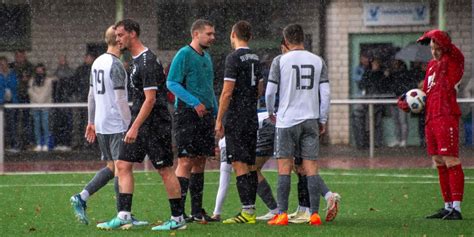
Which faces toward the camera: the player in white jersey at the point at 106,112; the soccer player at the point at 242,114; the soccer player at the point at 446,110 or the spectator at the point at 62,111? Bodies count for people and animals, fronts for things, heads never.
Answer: the spectator

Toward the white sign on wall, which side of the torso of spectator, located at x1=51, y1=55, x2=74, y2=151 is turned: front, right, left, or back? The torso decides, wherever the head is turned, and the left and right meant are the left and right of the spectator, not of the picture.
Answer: left

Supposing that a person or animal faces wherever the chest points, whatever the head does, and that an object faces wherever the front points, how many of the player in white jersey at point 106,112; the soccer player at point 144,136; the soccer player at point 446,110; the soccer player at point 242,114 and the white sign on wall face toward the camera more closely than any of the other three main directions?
1

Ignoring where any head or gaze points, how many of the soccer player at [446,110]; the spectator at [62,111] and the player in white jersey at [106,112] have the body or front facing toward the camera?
1

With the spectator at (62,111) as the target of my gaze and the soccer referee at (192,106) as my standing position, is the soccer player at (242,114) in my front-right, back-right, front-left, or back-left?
back-right

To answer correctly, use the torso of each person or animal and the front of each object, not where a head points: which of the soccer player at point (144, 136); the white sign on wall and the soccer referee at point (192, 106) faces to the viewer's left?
the soccer player at point (144, 136)

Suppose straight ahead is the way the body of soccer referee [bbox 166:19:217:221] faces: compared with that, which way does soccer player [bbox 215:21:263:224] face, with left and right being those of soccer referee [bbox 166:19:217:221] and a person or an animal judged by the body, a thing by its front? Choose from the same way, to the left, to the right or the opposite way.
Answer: the opposite way

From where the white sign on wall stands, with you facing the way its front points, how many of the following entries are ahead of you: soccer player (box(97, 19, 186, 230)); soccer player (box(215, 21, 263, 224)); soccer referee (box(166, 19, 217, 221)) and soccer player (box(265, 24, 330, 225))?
4

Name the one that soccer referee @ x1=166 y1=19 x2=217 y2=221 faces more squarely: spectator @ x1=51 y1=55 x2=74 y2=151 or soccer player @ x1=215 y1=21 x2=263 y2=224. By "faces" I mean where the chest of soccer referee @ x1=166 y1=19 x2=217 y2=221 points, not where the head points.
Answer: the soccer player

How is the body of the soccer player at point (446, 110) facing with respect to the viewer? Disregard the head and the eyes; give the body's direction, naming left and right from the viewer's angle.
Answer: facing to the left of the viewer

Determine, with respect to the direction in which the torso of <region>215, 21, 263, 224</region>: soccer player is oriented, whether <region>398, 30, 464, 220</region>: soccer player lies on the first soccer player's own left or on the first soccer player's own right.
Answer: on the first soccer player's own right

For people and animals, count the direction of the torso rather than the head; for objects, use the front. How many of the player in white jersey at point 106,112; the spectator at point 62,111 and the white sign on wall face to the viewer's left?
0

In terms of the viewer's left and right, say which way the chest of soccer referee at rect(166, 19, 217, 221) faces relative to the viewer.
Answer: facing the viewer and to the right of the viewer
